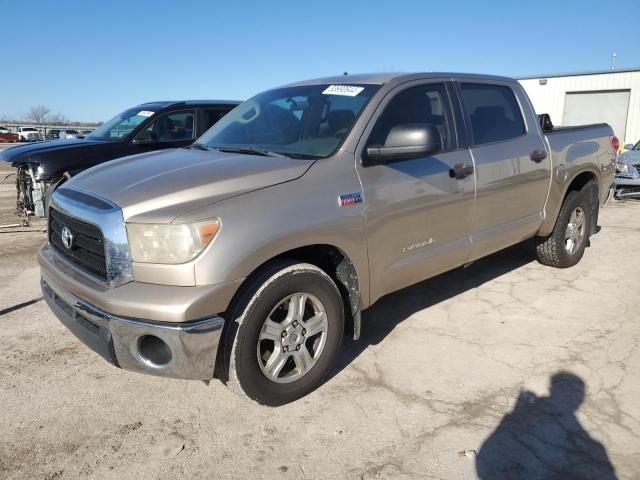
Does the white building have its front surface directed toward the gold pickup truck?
yes

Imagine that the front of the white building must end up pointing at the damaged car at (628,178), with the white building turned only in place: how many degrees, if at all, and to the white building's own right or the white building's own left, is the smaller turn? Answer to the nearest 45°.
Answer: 0° — it already faces it

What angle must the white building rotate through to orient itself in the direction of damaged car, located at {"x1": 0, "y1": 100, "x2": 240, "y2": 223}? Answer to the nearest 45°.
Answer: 0° — it already faces it

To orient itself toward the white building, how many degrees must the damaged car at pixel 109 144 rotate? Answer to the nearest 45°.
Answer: approximately 180°

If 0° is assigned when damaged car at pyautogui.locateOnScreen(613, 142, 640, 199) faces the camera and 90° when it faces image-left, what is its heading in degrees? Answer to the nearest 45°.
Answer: approximately 45°

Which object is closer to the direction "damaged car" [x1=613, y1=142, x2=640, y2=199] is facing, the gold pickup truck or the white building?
the gold pickup truck

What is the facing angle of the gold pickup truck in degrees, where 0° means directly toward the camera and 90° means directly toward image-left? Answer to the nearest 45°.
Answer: approximately 45°

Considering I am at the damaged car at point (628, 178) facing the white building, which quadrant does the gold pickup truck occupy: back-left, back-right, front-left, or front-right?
back-left

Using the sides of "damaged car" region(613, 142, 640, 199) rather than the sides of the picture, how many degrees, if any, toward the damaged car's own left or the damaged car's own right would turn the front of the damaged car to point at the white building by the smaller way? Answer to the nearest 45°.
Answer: approximately 135° to the damaged car's own right

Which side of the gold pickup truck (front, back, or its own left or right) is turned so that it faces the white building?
back
